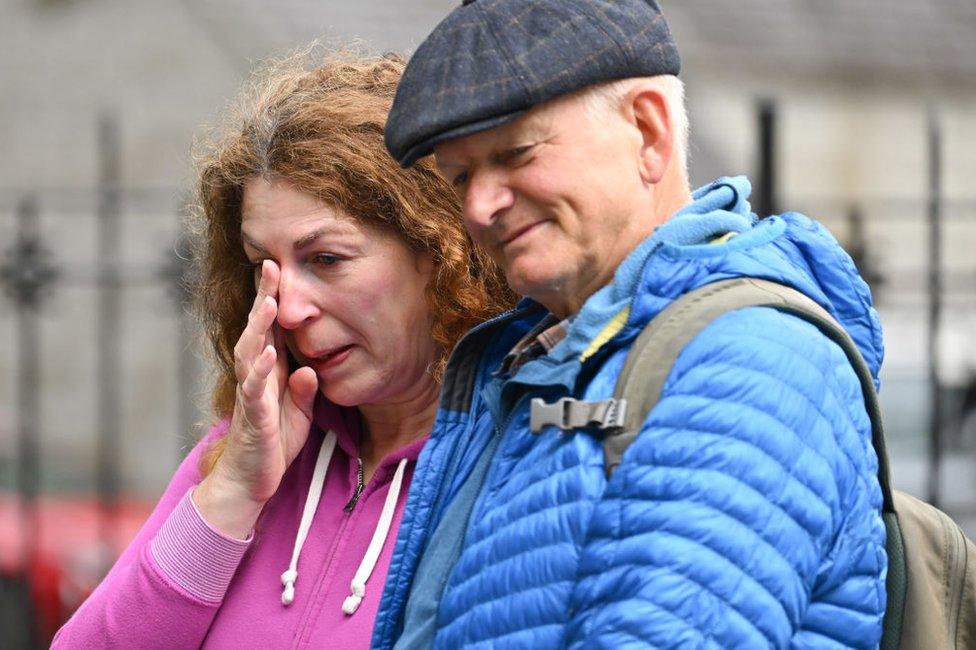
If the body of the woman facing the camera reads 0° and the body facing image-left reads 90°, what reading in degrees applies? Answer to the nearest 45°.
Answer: approximately 45°

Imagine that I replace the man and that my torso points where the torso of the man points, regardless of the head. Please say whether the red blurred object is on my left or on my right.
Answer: on my right

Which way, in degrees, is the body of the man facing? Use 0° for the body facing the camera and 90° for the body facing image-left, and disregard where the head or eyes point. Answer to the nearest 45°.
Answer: approximately 45°

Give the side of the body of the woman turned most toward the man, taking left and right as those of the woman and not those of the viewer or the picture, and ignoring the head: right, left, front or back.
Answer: left

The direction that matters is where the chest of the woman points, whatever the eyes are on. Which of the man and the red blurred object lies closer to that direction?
the man

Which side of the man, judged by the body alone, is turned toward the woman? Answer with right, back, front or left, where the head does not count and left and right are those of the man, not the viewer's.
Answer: right

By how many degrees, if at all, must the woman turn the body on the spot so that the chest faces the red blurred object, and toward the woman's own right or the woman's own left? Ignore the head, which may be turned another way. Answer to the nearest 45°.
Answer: approximately 135° to the woman's own right

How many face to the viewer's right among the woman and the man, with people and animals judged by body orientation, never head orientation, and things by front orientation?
0
